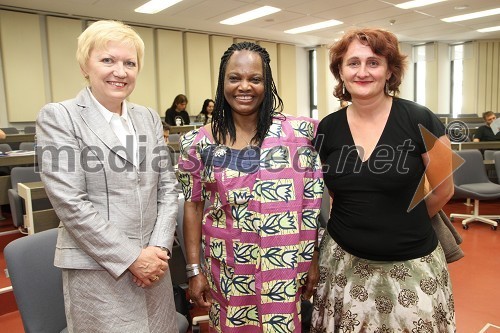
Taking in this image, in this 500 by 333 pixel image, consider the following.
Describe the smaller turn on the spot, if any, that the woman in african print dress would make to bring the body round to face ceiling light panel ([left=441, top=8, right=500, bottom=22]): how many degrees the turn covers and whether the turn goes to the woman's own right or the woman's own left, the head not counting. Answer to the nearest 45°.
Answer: approximately 135° to the woman's own left

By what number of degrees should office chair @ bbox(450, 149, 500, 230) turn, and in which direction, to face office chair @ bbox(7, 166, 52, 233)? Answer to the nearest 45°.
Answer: approximately 90° to its right

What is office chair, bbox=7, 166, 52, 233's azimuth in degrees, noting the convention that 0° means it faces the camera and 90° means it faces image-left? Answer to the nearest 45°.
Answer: approximately 315°

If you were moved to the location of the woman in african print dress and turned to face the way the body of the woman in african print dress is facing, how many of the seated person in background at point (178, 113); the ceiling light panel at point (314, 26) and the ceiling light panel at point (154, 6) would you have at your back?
3
